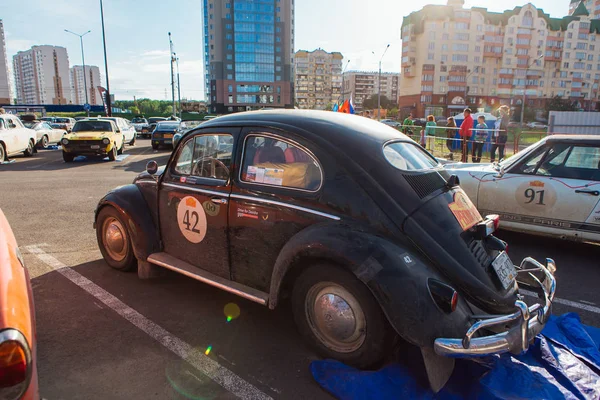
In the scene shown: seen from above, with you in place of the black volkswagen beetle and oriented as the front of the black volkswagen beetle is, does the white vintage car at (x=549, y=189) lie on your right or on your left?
on your right

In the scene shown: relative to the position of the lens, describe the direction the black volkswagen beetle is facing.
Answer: facing away from the viewer and to the left of the viewer

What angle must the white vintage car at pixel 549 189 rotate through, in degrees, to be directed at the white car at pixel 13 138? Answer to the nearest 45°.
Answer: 0° — it already faces it

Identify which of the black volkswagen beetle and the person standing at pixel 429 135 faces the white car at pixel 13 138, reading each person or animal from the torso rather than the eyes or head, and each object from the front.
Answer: the black volkswagen beetle

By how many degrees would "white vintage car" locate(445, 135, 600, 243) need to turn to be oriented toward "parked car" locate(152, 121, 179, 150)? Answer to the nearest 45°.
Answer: approximately 45° to its right

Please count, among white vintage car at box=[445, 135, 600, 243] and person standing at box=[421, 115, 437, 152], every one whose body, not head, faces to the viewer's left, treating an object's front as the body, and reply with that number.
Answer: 1

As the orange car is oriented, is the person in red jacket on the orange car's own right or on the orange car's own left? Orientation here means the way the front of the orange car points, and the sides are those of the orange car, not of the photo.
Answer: on the orange car's own right

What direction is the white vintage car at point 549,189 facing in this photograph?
to the viewer's left

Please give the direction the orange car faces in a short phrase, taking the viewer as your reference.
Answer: facing away from the viewer and to the left of the viewer
